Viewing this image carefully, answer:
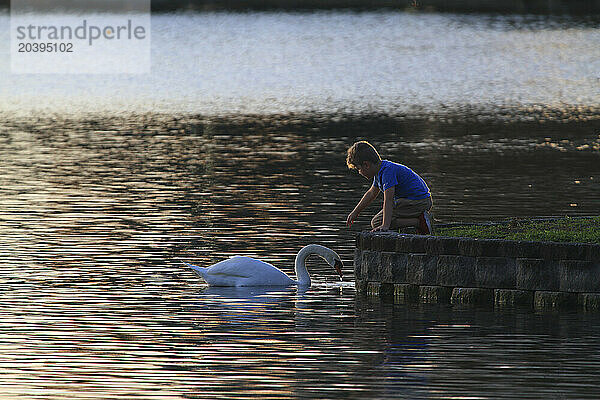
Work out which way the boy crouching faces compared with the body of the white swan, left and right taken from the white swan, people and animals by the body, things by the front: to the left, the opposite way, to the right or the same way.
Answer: the opposite way

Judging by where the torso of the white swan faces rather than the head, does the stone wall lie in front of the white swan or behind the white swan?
in front

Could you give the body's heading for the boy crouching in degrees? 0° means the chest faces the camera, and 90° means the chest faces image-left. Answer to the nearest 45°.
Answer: approximately 90°

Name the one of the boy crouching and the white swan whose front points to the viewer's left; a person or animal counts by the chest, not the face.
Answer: the boy crouching

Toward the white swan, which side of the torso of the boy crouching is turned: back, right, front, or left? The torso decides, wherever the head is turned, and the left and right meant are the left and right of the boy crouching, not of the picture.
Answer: front

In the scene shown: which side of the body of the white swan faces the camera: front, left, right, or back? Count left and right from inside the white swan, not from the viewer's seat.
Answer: right

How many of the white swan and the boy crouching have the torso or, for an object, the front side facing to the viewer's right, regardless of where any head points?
1

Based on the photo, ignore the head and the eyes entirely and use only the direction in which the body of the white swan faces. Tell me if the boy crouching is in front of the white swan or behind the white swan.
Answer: in front
